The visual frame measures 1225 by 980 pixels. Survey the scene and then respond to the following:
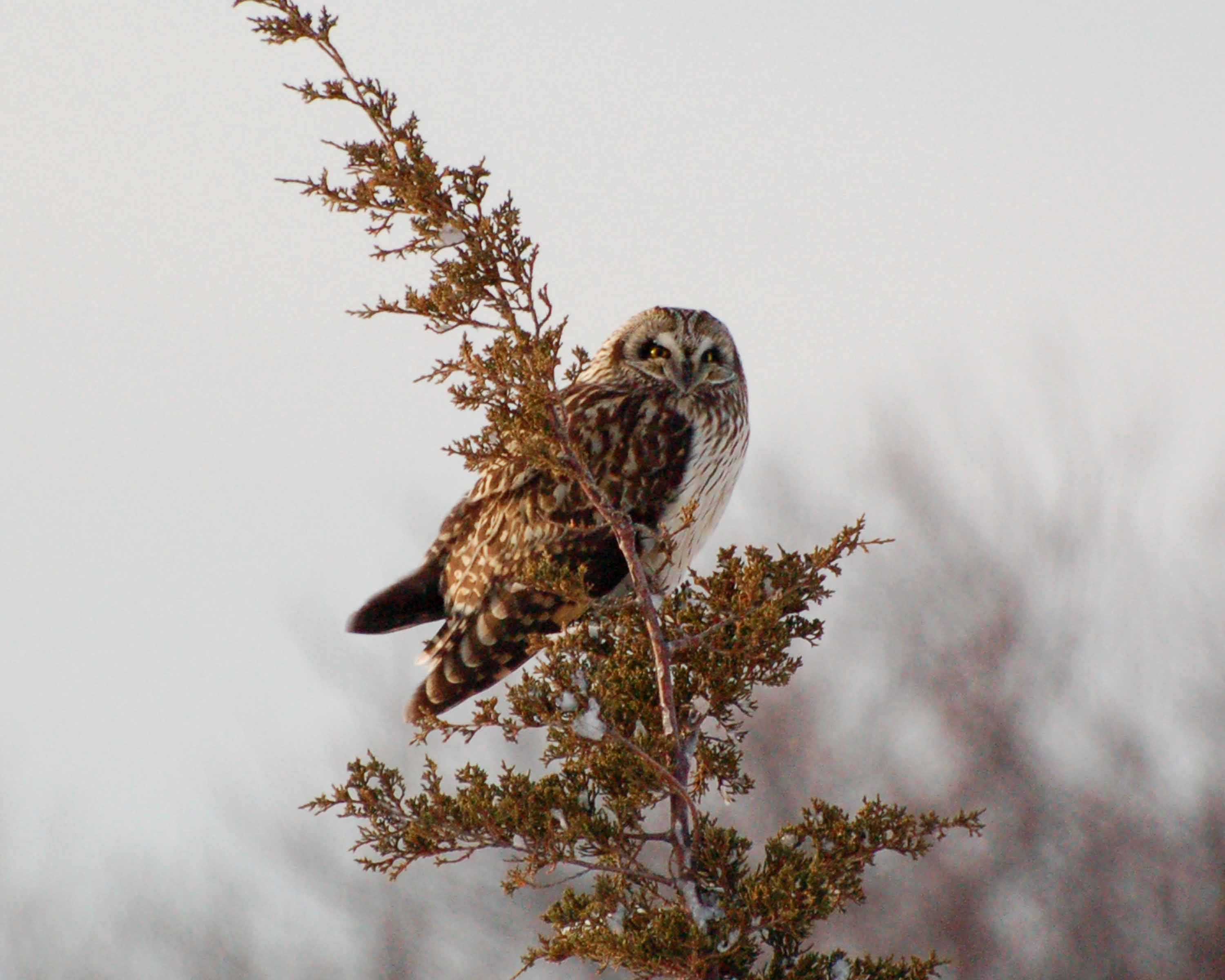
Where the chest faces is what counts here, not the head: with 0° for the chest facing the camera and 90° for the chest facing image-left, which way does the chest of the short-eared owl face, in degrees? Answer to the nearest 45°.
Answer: approximately 270°
